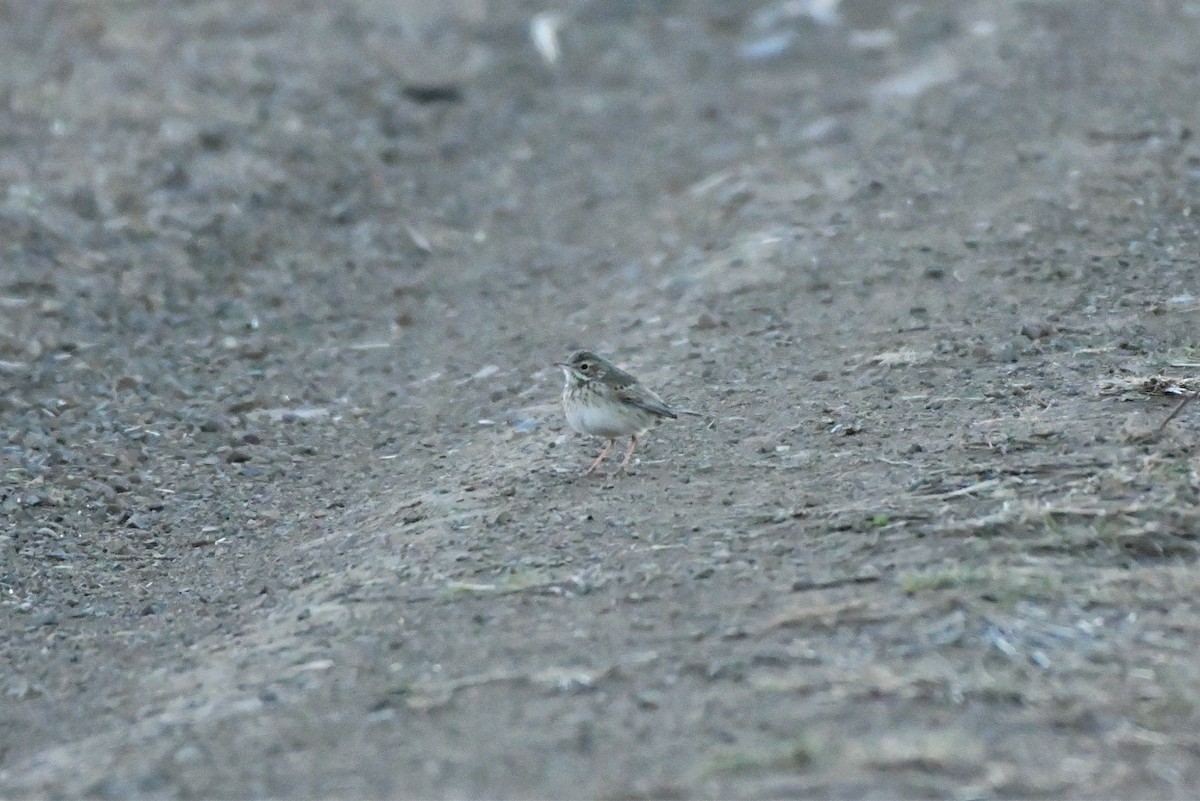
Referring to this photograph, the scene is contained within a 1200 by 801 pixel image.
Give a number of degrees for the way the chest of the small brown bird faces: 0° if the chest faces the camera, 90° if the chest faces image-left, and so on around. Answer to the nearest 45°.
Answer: approximately 90°

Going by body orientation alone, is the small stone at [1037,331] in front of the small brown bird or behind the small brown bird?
behind
